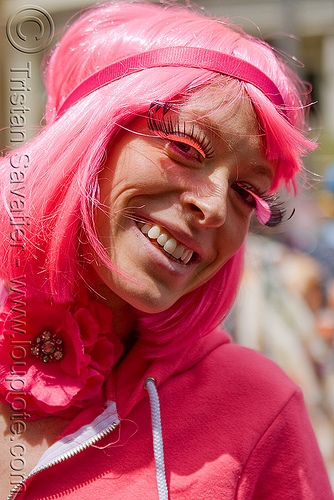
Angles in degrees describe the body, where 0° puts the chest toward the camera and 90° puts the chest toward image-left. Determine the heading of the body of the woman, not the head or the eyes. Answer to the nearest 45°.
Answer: approximately 45°
